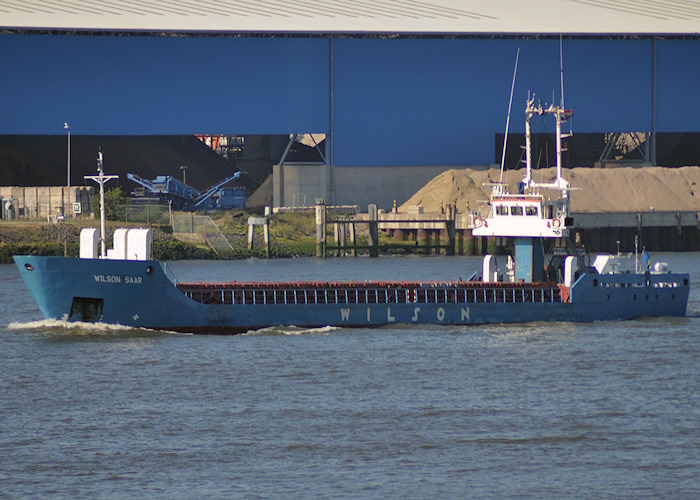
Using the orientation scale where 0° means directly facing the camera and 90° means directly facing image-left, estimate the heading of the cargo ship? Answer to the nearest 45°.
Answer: approximately 90°
